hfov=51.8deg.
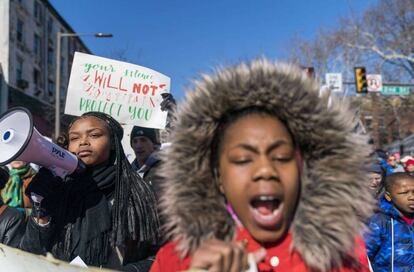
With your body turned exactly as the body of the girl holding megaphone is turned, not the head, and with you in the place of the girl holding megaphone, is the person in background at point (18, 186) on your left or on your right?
on your right

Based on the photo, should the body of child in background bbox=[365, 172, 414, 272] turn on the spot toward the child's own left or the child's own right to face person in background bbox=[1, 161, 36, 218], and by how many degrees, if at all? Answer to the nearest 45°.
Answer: approximately 135° to the child's own right

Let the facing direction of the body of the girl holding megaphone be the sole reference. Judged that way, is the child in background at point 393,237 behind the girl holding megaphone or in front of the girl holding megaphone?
behind

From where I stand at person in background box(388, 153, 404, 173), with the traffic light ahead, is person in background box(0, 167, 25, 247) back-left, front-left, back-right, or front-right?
back-left

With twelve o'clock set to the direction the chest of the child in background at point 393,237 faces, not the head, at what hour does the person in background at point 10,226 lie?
The person in background is roughly at 3 o'clock from the child in background.

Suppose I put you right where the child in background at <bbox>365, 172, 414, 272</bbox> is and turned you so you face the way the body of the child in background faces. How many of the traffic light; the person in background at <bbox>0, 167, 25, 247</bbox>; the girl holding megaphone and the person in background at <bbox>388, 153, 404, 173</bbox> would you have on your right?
2

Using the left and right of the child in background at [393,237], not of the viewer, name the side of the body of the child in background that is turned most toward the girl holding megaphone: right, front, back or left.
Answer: right

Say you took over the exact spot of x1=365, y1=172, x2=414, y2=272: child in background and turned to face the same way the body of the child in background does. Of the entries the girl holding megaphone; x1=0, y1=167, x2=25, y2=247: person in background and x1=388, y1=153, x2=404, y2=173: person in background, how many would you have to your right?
2

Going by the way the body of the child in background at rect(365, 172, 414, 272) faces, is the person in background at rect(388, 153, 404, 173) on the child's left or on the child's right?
on the child's left

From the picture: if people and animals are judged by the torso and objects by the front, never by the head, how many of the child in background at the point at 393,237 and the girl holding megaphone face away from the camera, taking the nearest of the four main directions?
0

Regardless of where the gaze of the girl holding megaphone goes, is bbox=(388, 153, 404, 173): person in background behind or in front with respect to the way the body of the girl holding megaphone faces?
behind

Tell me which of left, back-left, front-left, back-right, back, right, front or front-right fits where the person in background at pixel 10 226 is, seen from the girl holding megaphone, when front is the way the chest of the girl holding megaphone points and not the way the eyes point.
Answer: right
